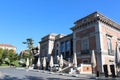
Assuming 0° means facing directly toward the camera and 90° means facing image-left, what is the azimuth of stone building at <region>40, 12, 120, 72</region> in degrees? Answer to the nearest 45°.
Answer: approximately 45°
